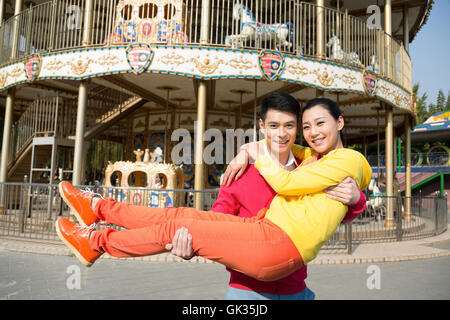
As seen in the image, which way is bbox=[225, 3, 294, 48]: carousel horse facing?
to the viewer's left

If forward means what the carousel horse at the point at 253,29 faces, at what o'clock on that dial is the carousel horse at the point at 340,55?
the carousel horse at the point at 340,55 is roughly at 5 o'clock from the carousel horse at the point at 253,29.

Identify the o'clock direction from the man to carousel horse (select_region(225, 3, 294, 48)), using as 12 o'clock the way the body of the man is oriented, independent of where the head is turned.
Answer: The carousel horse is roughly at 6 o'clock from the man.

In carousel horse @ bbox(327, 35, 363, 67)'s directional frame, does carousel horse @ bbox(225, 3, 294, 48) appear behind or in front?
in front

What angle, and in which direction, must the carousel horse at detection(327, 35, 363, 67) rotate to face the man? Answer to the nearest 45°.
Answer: approximately 90° to its left

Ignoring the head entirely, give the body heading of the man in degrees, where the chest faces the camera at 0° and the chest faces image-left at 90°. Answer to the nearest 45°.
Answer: approximately 0°

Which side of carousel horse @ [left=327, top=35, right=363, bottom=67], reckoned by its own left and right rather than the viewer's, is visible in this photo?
left
